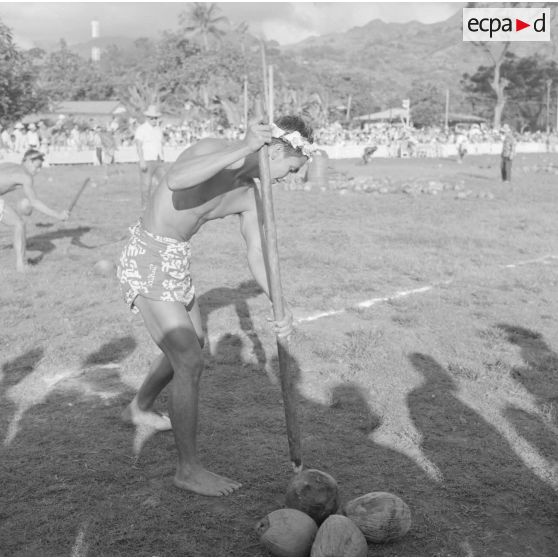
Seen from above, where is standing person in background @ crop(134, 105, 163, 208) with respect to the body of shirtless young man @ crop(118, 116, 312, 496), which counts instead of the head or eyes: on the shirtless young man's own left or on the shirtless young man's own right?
on the shirtless young man's own left

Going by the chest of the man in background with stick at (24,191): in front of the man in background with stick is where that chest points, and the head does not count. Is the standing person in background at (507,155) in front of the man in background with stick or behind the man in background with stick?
in front

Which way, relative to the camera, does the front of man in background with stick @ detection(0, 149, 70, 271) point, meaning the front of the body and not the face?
to the viewer's right

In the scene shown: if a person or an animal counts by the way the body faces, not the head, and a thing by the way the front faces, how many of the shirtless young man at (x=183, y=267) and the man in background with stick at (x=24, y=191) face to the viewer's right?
2

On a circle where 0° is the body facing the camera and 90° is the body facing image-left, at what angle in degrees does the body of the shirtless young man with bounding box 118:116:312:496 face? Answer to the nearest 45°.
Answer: approximately 270°

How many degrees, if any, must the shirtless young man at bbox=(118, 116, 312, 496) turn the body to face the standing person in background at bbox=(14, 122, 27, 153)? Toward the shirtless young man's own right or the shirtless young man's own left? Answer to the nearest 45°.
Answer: approximately 90° to the shirtless young man's own left

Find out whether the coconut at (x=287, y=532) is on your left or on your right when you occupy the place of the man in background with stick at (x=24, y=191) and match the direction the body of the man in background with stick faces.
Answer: on your right

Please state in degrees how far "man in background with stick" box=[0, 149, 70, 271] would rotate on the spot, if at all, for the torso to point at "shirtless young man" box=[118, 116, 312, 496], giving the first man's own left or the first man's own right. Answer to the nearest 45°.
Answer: approximately 90° to the first man's own right

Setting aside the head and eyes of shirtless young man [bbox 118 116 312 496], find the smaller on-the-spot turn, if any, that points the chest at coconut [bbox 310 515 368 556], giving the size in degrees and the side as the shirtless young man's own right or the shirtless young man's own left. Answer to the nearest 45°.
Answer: approximately 45° to the shirtless young man's own right

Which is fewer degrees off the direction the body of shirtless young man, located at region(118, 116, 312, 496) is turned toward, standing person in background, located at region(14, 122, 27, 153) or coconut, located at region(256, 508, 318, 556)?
the coconut
